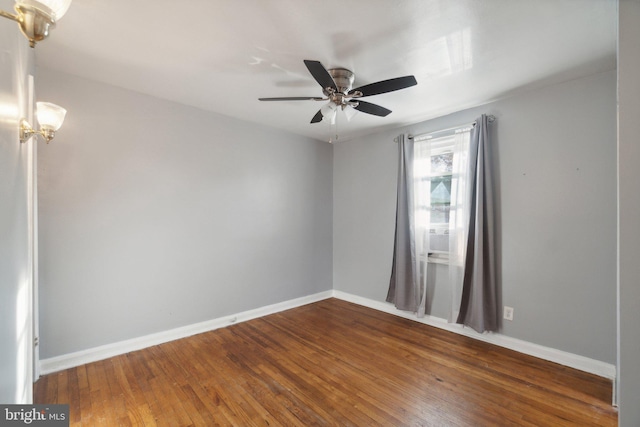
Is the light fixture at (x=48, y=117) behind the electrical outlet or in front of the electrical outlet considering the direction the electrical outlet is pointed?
in front

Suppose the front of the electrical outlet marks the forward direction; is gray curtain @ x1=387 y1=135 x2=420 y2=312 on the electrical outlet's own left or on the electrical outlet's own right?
on the electrical outlet's own right

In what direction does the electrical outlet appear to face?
toward the camera

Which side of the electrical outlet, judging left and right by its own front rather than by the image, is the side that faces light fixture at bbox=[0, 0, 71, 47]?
front
